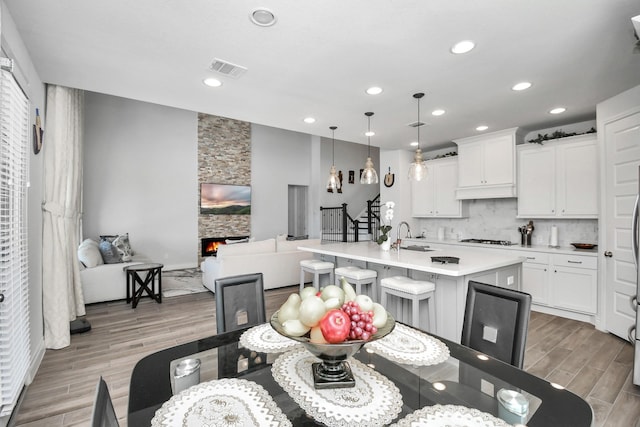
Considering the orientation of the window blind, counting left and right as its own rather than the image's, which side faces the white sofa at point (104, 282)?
left

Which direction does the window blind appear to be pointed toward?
to the viewer's right

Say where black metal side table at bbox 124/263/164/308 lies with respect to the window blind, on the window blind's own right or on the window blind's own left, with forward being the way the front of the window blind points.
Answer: on the window blind's own left

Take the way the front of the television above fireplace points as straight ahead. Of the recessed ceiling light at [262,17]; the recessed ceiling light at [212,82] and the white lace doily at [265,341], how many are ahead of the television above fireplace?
3

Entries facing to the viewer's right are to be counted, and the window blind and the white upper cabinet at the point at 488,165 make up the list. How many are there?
1

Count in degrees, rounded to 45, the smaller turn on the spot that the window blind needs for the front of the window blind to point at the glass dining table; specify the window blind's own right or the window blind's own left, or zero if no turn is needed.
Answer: approximately 90° to the window blind's own right

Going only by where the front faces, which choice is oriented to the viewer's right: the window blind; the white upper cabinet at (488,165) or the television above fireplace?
the window blind

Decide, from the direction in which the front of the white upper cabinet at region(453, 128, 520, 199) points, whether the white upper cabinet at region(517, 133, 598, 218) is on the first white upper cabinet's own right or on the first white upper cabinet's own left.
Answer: on the first white upper cabinet's own left

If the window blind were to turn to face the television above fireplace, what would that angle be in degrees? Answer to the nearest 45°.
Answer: approximately 45° to its left

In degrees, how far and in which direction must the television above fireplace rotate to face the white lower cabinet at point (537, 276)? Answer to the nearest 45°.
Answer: approximately 45° to its left
